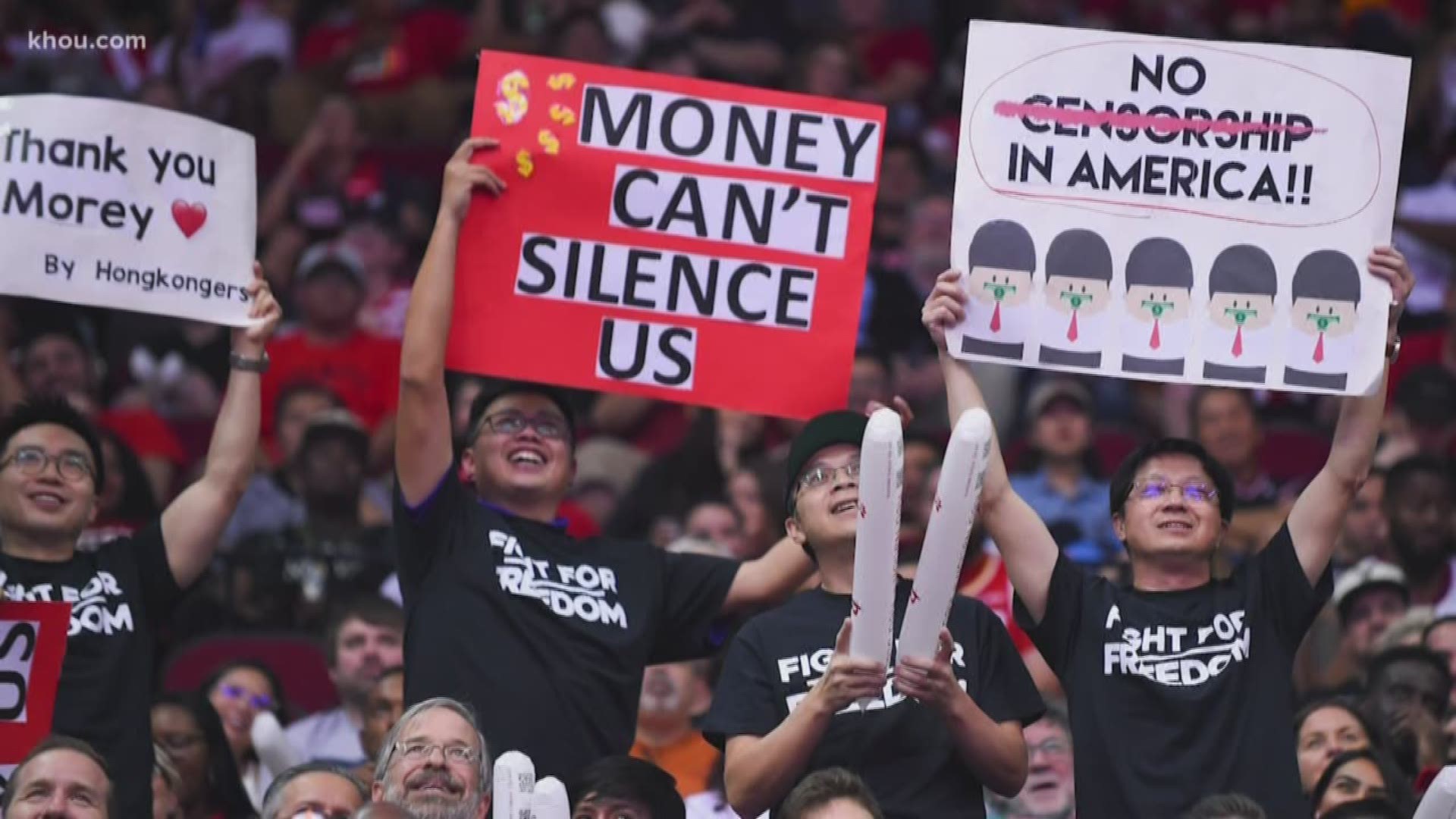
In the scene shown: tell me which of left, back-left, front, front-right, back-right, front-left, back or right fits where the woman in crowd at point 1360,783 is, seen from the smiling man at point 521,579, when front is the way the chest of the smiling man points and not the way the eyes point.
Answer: left

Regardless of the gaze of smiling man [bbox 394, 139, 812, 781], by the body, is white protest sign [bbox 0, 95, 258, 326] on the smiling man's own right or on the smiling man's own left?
on the smiling man's own right

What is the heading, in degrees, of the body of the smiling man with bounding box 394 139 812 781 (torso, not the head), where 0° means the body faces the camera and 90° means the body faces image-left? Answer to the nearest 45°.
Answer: approximately 0°

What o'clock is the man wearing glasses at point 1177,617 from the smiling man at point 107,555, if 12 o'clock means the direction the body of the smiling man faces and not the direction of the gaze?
The man wearing glasses is roughly at 10 o'clock from the smiling man.

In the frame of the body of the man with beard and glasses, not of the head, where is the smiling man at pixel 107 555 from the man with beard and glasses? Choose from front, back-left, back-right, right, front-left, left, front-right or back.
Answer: back-right

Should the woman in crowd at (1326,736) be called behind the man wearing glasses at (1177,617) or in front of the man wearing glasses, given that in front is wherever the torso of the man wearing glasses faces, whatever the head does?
behind
